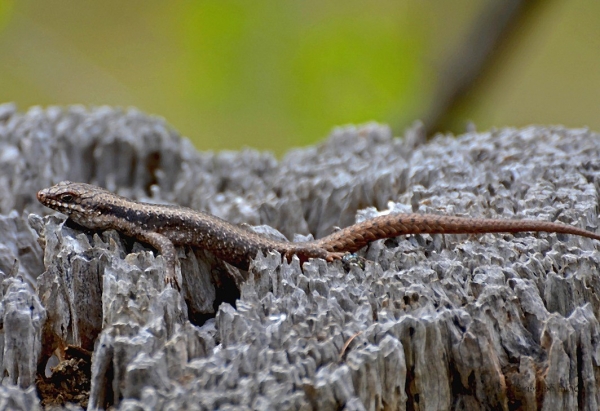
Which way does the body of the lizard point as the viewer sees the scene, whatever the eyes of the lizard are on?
to the viewer's left

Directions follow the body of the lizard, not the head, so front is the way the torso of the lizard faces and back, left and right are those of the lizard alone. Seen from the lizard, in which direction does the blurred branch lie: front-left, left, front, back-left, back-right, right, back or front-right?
back-right
